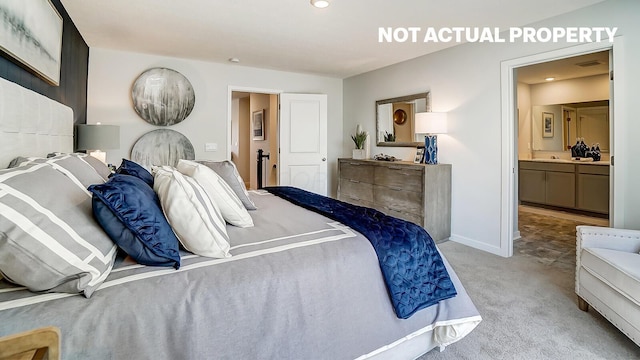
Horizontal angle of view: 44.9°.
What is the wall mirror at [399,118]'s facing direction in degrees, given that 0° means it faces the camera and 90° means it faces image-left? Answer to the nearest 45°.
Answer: approximately 45°

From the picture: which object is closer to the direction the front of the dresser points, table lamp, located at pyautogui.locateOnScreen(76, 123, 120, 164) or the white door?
the table lamp

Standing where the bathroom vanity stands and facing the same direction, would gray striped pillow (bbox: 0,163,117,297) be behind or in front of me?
in front

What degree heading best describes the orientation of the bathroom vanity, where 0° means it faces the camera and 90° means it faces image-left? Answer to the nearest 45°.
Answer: approximately 45°

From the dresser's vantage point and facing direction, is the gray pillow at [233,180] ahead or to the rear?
ahead

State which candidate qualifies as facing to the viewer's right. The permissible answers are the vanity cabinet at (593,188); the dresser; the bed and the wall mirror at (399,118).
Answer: the bed

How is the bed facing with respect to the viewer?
to the viewer's right

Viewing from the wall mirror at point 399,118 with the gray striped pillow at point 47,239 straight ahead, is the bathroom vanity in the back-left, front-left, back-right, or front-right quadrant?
back-left

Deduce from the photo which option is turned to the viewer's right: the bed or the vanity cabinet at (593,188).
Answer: the bed
